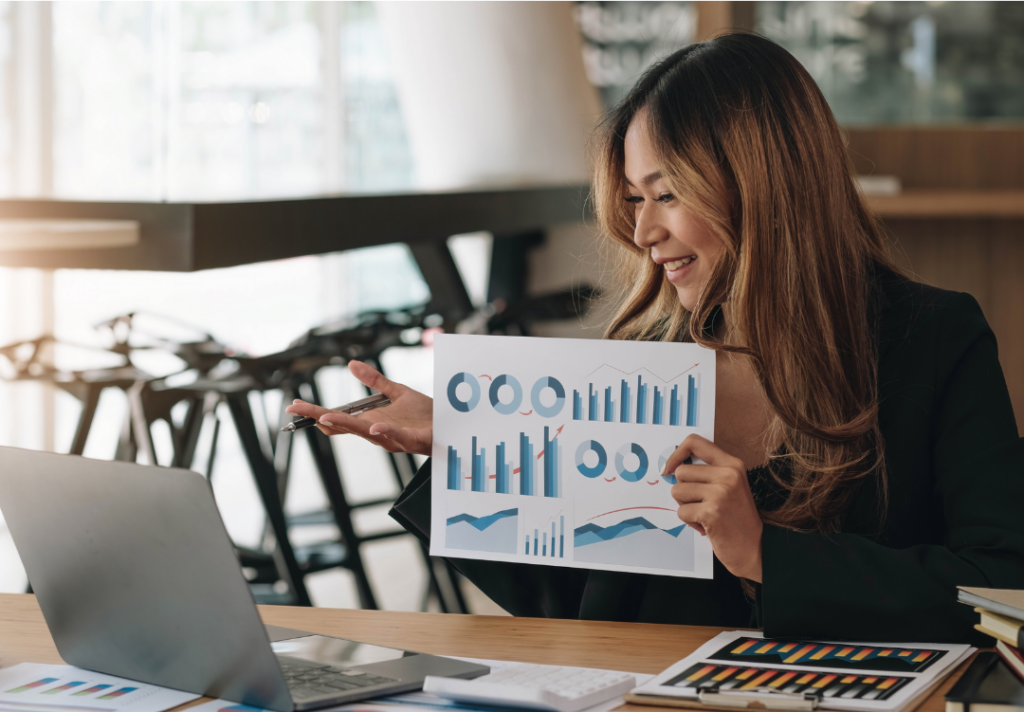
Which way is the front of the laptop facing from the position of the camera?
facing away from the viewer and to the right of the viewer

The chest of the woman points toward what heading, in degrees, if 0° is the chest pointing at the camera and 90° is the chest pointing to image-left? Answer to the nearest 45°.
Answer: approximately 45°
